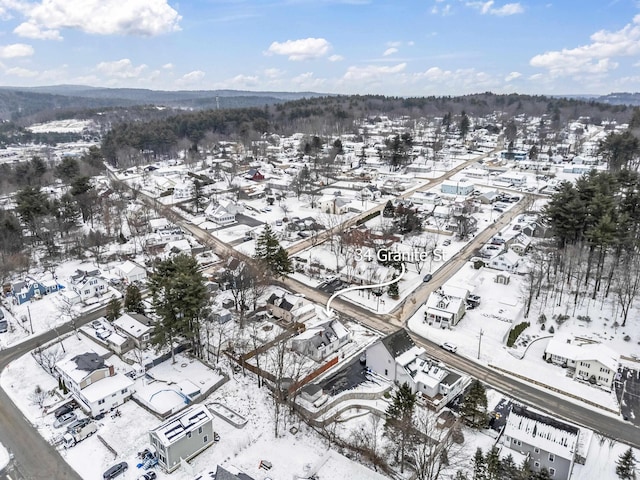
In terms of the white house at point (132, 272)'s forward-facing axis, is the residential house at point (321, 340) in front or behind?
in front

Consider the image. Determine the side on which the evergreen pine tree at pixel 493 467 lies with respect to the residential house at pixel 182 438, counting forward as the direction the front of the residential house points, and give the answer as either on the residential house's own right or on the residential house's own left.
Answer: on the residential house's own left

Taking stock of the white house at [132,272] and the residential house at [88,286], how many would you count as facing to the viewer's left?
0

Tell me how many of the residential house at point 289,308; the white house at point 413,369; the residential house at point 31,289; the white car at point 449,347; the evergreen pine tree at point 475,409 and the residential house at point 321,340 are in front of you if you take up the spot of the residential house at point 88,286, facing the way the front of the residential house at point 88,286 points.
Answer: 5

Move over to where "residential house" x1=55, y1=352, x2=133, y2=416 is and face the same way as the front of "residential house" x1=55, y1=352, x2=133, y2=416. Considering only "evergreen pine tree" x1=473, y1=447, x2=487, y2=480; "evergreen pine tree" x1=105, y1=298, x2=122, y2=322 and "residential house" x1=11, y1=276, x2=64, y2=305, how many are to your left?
1

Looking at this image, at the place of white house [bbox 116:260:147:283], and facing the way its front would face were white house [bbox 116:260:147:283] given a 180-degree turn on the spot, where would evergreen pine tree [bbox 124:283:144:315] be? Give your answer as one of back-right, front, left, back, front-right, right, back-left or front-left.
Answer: back-left

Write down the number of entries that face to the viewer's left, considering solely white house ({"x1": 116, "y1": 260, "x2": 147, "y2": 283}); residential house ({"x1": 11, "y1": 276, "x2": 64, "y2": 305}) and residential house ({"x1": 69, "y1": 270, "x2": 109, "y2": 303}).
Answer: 0

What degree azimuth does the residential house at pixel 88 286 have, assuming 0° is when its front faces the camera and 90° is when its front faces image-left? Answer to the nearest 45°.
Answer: approximately 315°

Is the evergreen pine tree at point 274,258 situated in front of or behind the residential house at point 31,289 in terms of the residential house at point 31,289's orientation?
in front

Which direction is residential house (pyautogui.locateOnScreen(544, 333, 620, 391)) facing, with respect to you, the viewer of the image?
facing the viewer and to the left of the viewer

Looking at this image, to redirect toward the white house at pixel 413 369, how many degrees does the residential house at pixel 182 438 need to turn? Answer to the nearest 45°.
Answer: approximately 135° to its left
